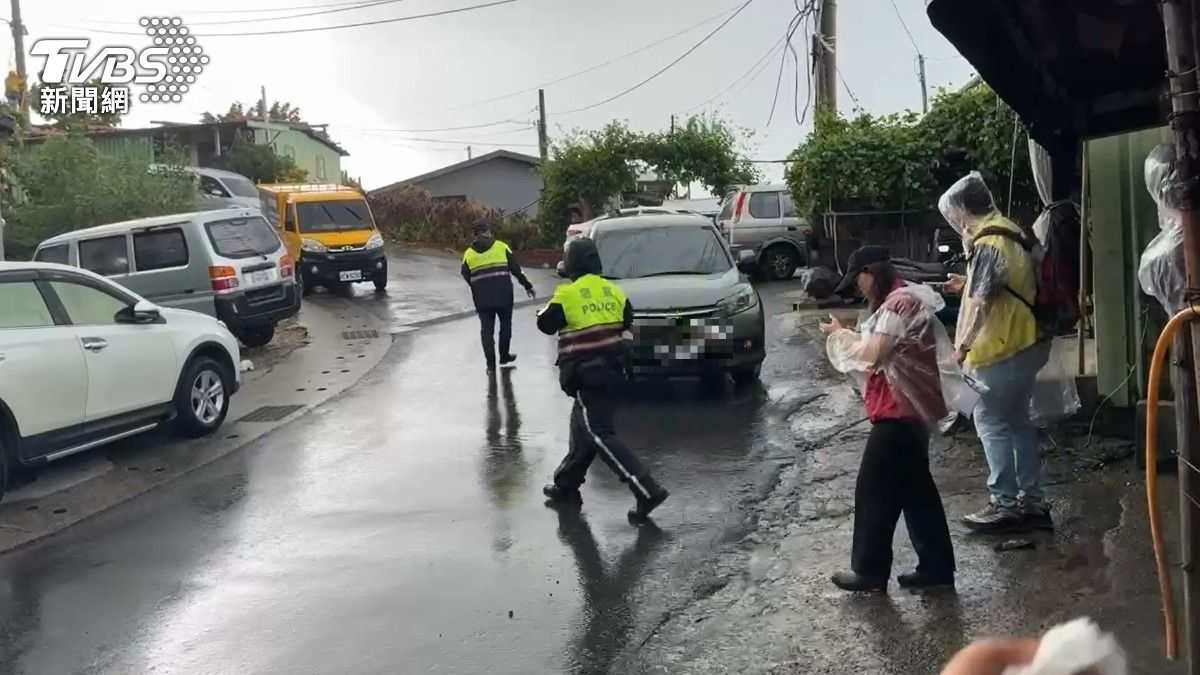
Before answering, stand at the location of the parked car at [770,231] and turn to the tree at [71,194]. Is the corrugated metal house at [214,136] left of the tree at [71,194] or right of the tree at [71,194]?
right

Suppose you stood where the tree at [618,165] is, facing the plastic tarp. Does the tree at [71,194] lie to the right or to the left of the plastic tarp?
right

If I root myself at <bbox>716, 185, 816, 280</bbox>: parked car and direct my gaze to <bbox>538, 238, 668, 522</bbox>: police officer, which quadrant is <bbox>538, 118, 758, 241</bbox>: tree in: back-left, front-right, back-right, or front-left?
back-right

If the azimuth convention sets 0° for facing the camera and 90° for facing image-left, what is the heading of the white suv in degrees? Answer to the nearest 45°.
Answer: approximately 225°

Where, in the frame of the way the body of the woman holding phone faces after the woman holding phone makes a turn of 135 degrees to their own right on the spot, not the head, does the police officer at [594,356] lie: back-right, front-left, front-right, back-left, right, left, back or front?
left

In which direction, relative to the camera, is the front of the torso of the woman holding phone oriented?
to the viewer's left
